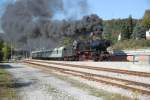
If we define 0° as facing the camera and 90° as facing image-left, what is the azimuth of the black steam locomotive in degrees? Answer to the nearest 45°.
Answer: approximately 315°
